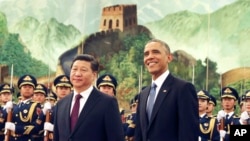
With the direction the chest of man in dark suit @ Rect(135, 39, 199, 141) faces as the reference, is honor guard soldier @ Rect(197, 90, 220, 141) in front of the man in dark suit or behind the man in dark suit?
behind

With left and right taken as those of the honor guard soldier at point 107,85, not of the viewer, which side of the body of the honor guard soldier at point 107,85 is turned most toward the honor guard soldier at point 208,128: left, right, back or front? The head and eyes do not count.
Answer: left

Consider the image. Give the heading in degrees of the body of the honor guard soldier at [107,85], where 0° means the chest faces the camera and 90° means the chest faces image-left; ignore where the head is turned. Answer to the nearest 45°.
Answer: approximately 0°

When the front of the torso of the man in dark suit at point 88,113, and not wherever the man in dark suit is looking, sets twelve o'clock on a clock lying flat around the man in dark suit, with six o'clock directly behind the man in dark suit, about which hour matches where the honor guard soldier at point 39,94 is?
The honor guard soldier is roughly at 4 o'clock from the man in dark suit.

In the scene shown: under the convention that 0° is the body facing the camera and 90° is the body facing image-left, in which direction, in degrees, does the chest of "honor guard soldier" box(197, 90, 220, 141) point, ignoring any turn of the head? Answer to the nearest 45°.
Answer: approximately 45°

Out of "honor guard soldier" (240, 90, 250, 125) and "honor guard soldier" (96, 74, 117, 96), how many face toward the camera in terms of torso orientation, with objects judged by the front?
2

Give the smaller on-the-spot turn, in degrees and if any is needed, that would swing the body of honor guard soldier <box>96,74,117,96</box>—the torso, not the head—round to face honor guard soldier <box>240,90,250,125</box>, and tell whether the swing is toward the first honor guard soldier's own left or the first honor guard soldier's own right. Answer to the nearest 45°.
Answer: approximately 90° to the first honor guard soldier's own left

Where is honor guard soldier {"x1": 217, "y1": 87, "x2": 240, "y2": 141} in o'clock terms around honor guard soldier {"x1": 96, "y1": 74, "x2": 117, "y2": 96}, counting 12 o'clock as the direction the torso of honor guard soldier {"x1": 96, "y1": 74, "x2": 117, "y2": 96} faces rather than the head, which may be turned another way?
honor guard soldier {"x1": 217, "y1": 87, "x2": 240, "y2": 141} is roughly at 9 o'clock from honor guard soldier {"x1": 96, "y1": 74, "x2": 117, "y2": 96}.

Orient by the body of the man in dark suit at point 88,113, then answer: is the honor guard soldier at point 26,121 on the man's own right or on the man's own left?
on the man's own right
